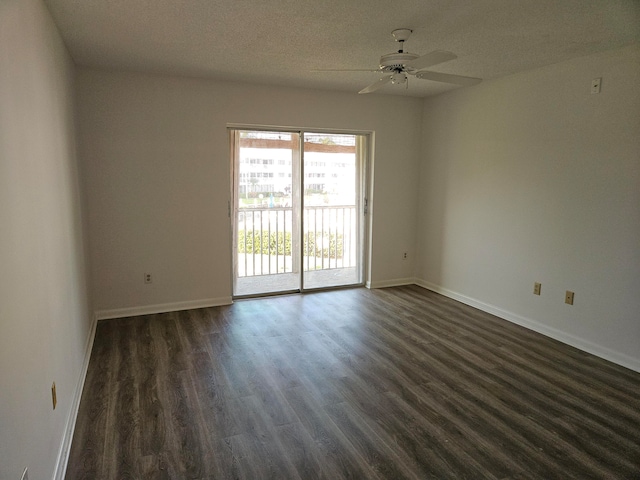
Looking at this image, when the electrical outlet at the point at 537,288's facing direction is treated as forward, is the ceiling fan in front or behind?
in front

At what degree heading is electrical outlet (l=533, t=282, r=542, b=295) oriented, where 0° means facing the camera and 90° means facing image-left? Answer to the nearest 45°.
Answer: approximately 45°

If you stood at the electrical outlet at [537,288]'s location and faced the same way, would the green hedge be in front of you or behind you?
in front

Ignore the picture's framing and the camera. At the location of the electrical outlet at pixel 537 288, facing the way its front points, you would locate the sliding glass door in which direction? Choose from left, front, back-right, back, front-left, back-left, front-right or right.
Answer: front-right

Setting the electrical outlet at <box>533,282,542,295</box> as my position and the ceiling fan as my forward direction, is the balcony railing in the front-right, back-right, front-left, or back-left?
front-right

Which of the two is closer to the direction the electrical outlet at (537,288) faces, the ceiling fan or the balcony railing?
the ceiling fan
